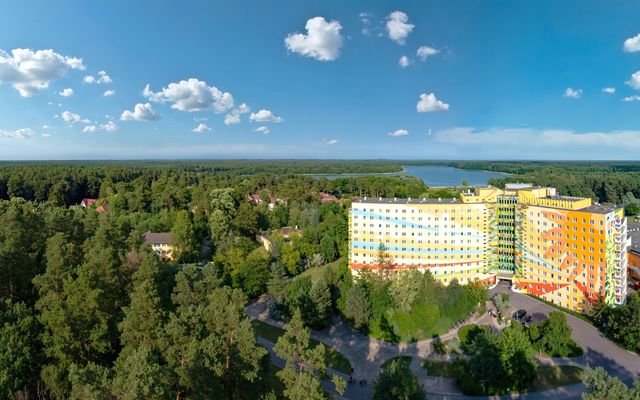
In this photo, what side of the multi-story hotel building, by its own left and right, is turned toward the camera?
front

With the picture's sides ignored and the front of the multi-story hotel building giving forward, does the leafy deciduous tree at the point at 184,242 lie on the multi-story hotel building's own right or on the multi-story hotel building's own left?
on the multi-story hotel building's own right

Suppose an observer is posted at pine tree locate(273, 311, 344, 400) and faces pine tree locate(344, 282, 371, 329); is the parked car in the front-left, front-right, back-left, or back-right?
front-right

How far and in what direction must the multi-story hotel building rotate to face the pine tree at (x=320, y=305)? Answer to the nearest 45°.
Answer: approximately 45° to its right

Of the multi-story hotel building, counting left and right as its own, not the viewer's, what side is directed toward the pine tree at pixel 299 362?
front

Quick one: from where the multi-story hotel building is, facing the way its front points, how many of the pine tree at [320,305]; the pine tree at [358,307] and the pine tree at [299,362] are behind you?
0

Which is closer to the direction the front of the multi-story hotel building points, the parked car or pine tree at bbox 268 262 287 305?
the parked car

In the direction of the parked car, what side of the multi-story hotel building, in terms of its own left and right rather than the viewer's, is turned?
front

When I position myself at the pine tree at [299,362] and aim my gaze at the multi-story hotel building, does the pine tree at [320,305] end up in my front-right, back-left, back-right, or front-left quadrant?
front-left

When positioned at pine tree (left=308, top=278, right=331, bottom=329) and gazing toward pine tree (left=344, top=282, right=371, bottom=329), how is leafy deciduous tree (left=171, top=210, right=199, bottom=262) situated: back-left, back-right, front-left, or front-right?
back-left
